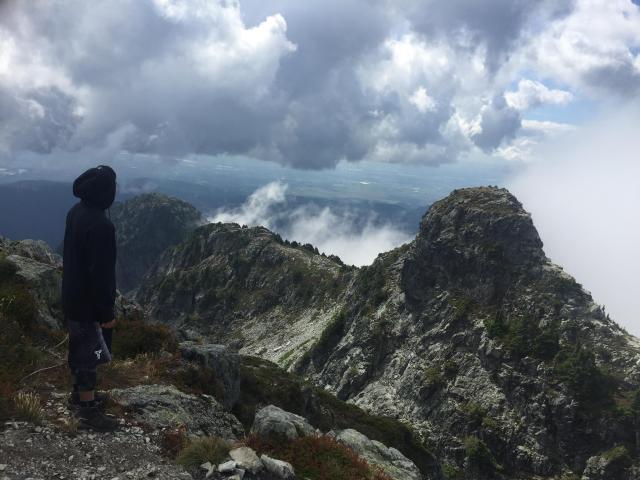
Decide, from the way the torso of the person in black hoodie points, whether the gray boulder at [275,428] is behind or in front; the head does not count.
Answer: in front

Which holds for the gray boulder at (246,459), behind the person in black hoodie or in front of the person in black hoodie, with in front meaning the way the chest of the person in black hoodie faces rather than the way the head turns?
in front

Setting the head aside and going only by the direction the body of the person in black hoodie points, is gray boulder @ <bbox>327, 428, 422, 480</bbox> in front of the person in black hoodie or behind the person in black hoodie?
in front

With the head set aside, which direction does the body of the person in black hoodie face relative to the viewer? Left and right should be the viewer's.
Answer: facing to the right of the viewer

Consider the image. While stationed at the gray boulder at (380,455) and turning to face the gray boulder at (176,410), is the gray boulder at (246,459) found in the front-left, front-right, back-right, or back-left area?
front-left

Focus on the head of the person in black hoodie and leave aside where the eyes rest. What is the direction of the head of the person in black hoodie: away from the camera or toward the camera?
away from the camera

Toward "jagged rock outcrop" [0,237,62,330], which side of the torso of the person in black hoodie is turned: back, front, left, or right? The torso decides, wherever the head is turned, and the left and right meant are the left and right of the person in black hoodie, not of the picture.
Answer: left

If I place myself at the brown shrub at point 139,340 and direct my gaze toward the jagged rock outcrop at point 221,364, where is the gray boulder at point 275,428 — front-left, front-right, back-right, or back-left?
front-right
